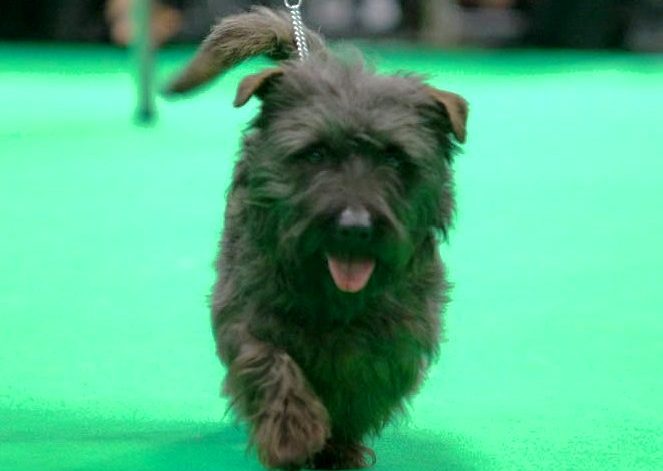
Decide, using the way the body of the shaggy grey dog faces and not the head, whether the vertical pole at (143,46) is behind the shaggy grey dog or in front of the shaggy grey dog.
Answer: behind

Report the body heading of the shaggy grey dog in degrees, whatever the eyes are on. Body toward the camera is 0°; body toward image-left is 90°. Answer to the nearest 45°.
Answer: approximately 0°
